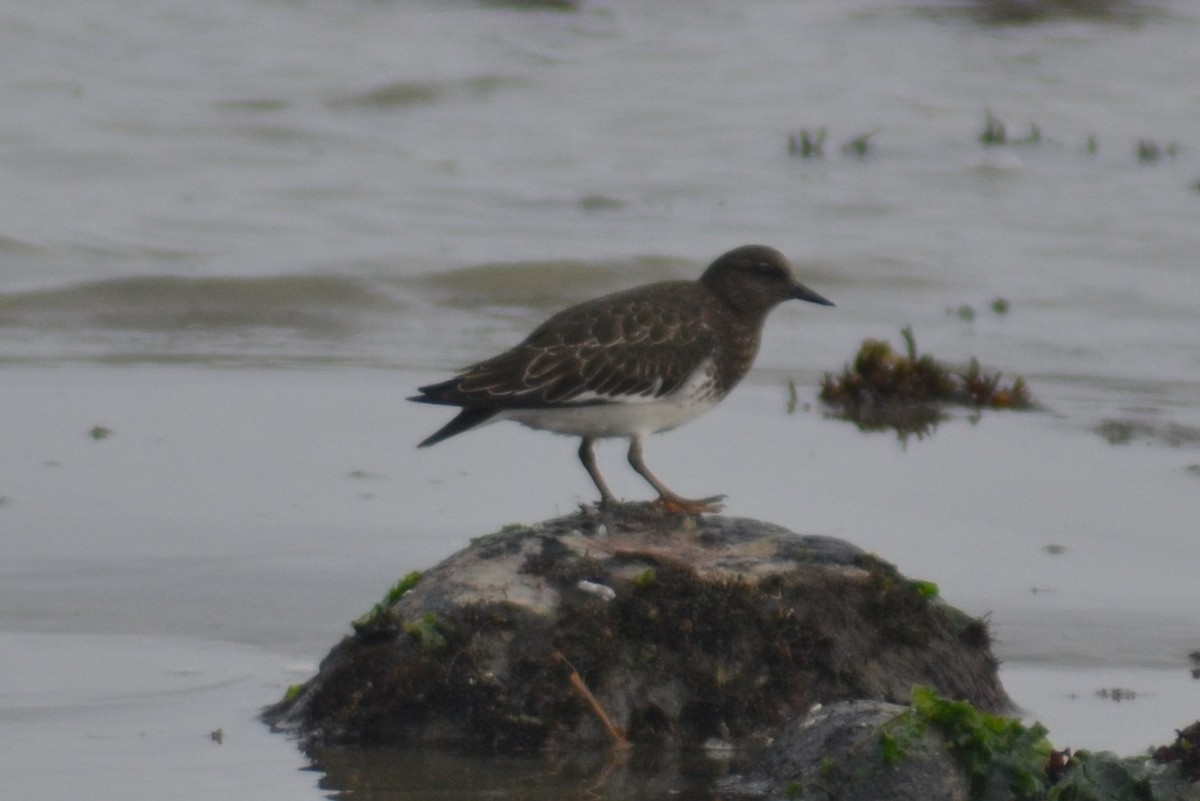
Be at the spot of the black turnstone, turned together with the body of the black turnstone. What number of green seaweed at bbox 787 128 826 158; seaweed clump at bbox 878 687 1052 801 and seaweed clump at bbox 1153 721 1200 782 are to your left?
1

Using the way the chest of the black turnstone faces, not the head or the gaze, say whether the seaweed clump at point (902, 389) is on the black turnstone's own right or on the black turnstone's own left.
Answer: on the black turnstone's own left

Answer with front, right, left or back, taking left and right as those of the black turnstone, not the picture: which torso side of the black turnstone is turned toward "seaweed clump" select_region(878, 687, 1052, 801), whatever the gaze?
right

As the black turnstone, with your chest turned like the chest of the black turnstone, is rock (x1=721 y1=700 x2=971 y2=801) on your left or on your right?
on your right

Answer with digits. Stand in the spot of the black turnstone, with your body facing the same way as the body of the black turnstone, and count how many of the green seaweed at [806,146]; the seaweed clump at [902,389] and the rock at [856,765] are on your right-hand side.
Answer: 1

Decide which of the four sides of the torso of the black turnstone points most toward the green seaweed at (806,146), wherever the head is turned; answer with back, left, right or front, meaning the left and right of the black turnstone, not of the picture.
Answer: left

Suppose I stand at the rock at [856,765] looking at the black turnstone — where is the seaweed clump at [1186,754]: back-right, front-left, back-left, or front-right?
back-right

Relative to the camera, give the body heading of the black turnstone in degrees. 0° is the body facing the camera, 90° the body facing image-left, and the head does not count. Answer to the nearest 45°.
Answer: approximately 270°

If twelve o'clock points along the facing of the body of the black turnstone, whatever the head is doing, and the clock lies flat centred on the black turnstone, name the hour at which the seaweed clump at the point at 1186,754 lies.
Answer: The seaweed clump is roughly at 2 o'clock from the black turnstone.
